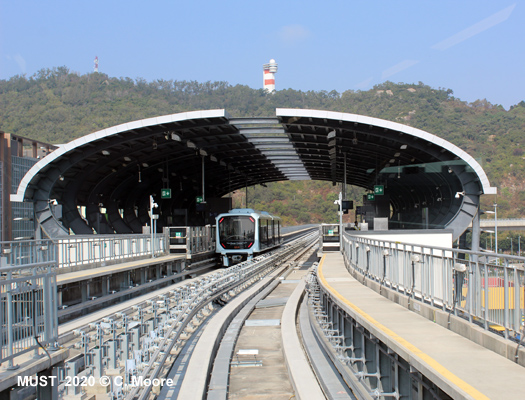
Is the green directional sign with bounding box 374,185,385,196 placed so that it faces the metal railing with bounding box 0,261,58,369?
yes

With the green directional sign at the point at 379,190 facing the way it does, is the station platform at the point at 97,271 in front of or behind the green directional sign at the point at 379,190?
in front

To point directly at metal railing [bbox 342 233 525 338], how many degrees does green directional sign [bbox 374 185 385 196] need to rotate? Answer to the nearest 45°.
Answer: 0° — it already faces it

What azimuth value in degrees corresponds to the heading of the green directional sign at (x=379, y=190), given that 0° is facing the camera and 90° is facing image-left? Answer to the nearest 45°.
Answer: approximately 0°

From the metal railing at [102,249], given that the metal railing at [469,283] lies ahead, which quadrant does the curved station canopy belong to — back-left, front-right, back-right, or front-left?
back-left
